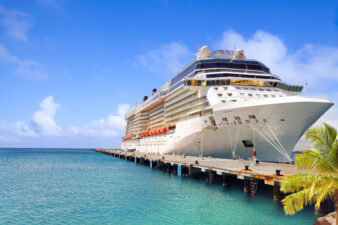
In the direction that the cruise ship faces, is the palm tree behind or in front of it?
in front

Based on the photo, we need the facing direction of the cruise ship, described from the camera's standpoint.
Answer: facing the viewer and to the right of the viewer
